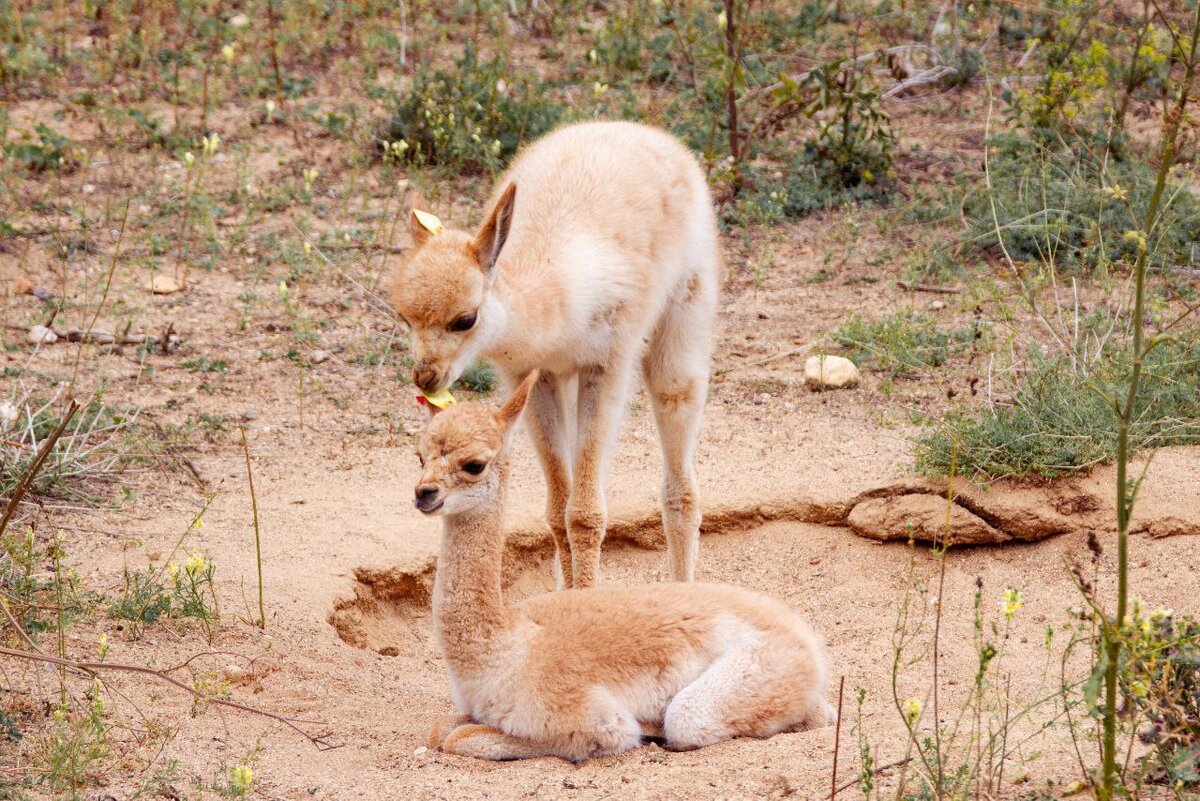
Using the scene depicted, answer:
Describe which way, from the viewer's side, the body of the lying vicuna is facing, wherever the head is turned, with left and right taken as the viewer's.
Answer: facing to the left of the viewer

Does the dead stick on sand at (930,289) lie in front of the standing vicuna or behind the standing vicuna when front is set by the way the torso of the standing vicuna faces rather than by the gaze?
behind

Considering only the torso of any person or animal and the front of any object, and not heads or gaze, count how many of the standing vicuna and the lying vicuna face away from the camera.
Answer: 0

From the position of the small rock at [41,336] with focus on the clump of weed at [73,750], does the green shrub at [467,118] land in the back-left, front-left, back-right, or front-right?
back-left

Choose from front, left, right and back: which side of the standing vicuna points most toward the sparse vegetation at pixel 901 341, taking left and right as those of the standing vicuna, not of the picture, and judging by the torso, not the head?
back

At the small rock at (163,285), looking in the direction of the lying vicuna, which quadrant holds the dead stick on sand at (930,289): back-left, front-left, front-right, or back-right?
front-left

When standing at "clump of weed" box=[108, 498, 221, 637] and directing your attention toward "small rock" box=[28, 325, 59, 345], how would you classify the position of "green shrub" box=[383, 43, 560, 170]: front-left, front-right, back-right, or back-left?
front-right

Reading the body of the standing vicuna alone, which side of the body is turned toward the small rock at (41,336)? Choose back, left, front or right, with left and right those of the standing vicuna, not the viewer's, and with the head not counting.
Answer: right

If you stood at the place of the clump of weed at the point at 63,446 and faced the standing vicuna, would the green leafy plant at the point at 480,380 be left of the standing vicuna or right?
left

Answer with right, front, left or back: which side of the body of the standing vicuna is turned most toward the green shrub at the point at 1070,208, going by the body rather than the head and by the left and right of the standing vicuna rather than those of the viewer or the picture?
back

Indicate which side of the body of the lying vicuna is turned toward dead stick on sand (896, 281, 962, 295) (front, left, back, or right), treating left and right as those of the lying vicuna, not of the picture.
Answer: right

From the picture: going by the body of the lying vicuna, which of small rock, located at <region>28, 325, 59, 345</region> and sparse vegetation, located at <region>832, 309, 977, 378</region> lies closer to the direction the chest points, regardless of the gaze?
the small rock

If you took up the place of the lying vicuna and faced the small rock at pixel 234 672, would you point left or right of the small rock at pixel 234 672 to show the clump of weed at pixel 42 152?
right

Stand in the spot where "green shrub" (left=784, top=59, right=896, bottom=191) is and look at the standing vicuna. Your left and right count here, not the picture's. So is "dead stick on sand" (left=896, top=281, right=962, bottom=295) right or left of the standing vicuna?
left

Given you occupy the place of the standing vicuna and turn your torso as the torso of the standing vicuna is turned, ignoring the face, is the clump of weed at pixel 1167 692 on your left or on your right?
on your left

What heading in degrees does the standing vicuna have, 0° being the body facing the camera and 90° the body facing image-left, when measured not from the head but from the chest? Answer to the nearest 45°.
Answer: approximately 45°
